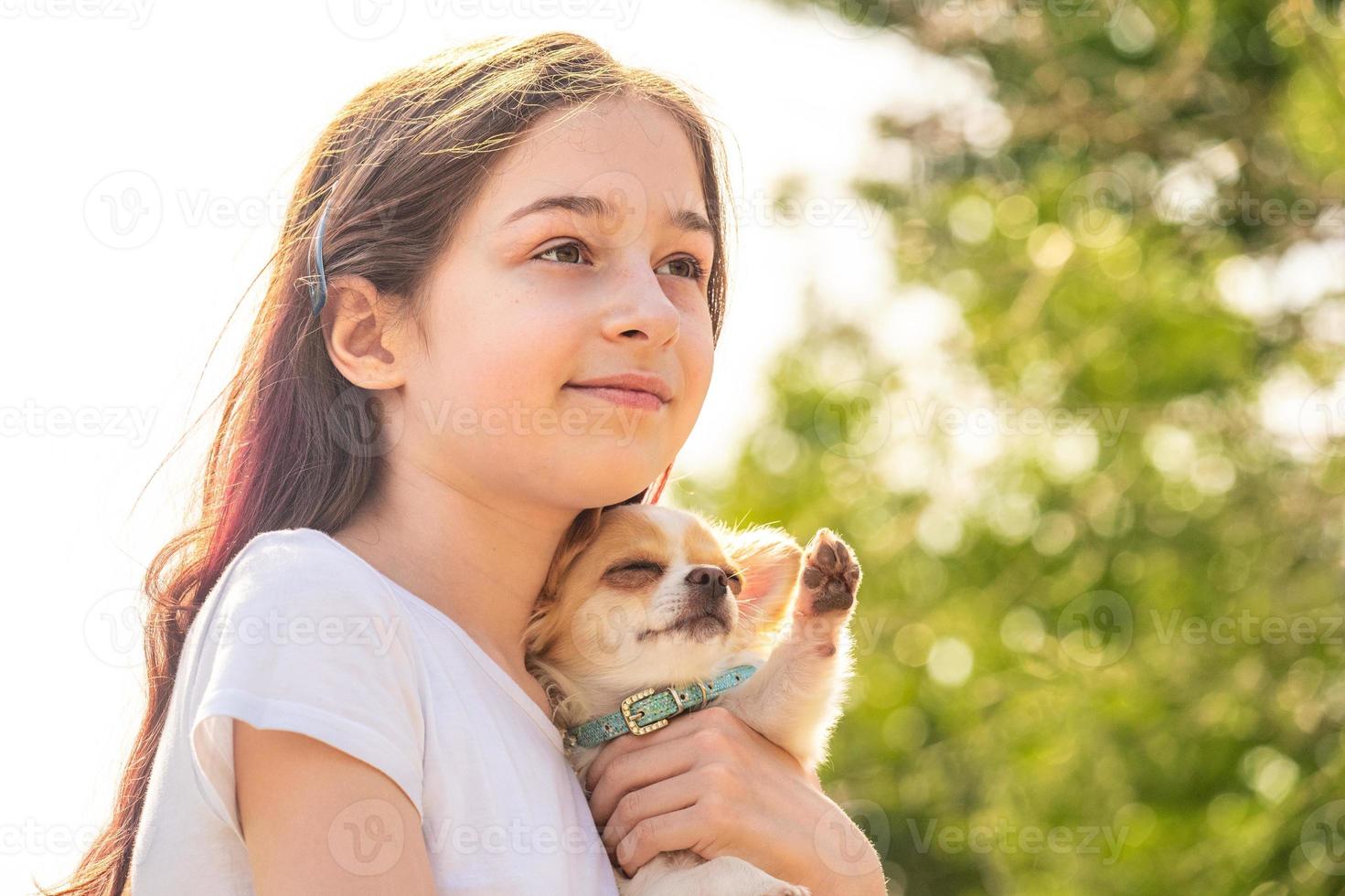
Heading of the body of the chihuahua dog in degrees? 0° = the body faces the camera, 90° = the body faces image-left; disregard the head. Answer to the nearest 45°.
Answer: approximately 315°

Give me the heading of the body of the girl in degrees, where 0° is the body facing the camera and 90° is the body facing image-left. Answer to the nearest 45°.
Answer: approximately 315°

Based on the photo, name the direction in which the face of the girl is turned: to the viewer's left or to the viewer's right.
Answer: to the viewer's right
